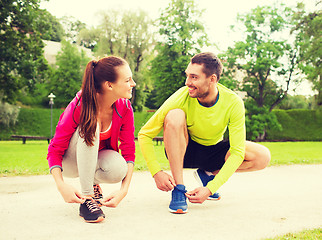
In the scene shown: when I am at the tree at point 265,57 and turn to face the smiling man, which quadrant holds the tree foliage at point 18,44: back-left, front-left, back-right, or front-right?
front-right

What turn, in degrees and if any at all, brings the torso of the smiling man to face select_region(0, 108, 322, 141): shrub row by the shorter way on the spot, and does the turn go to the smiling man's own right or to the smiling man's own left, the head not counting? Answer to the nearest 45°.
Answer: approximately 180°

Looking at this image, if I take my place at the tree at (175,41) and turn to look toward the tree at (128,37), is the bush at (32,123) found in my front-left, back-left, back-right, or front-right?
front-left

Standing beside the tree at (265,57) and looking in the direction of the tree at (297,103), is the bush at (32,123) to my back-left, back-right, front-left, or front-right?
back-left

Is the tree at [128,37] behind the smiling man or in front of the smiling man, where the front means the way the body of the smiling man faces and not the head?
behind

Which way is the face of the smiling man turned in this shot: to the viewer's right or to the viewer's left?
to the viewer's left

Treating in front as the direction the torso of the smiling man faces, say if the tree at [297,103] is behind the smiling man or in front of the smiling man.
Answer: behind

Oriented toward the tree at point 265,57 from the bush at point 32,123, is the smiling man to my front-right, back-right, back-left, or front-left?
front-right

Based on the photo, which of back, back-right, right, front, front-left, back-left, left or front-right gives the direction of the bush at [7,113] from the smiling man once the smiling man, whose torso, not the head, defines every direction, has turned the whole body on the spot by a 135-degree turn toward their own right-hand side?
front

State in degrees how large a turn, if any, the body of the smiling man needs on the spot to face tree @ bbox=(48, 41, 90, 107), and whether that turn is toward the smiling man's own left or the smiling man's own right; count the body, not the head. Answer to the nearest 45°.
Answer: approximately 135° to the smiling man's own right

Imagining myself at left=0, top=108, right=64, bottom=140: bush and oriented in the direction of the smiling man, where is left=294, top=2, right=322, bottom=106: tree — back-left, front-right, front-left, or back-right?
front-left

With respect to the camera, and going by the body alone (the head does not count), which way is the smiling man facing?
toward the camera

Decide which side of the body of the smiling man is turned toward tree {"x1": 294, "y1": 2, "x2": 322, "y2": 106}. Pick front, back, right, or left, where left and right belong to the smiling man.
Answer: back

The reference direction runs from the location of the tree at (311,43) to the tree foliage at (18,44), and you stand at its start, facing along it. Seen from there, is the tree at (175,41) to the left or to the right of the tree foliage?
right

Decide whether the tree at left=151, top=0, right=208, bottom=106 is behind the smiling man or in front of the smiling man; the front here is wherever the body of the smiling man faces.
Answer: behind
